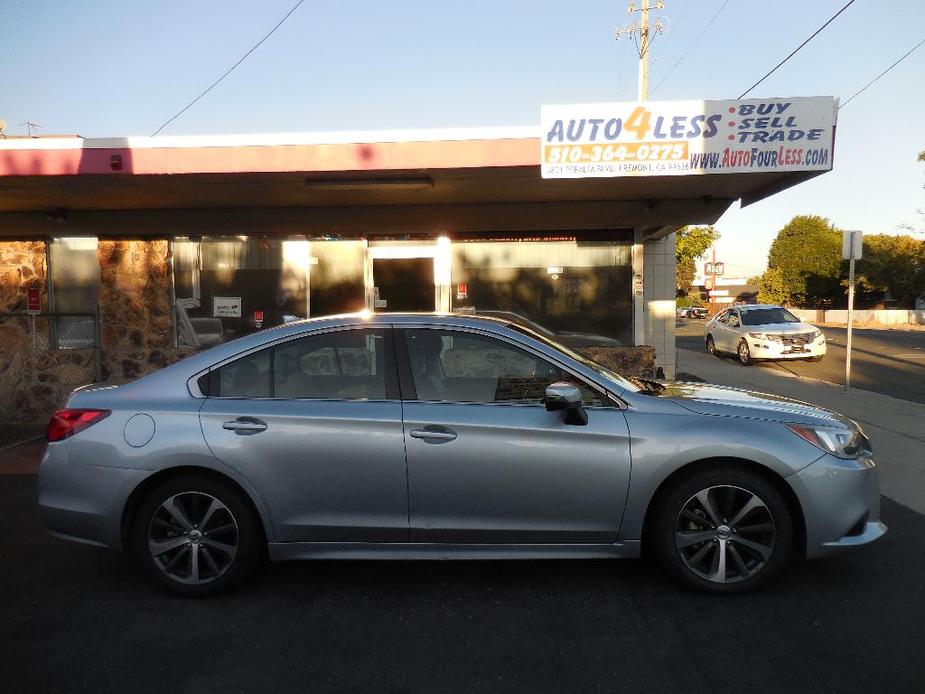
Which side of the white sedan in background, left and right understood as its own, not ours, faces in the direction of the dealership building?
right

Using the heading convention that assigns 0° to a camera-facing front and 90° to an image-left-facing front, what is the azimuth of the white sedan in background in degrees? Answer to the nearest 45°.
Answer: approximately 315°

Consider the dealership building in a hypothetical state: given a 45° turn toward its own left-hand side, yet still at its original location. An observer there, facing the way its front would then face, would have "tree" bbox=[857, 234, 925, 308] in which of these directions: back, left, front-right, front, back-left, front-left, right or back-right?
left

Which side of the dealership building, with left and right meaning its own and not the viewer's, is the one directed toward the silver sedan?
front

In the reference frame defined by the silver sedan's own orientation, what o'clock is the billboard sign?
The billboard sign is roughly at 10 o'clock from the silver sedan.

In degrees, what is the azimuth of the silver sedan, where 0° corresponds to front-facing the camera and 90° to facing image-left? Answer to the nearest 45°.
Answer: approximately 270°

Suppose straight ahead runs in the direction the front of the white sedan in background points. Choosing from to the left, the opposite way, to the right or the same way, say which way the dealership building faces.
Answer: the same way

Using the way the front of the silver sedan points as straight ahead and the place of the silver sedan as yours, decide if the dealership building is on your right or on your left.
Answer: on your left

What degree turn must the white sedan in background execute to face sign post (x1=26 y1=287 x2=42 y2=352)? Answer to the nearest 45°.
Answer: approximately 90° to its right

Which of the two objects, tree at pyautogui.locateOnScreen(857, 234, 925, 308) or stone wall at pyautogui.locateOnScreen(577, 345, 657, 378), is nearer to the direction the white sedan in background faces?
the stone wall

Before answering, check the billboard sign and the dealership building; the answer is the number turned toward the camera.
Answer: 2

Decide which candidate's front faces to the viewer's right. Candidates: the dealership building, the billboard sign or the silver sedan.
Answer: the silver sedan

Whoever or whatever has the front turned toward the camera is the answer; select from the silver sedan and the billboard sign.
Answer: the billboard sign

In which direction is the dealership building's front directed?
toward the camera

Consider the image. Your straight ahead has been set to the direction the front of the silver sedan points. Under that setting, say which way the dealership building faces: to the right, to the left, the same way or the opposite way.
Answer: to the right

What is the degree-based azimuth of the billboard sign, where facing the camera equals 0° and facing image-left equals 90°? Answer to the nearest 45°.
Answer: approximately 0°

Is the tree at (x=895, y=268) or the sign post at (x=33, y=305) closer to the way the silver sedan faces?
the tree
